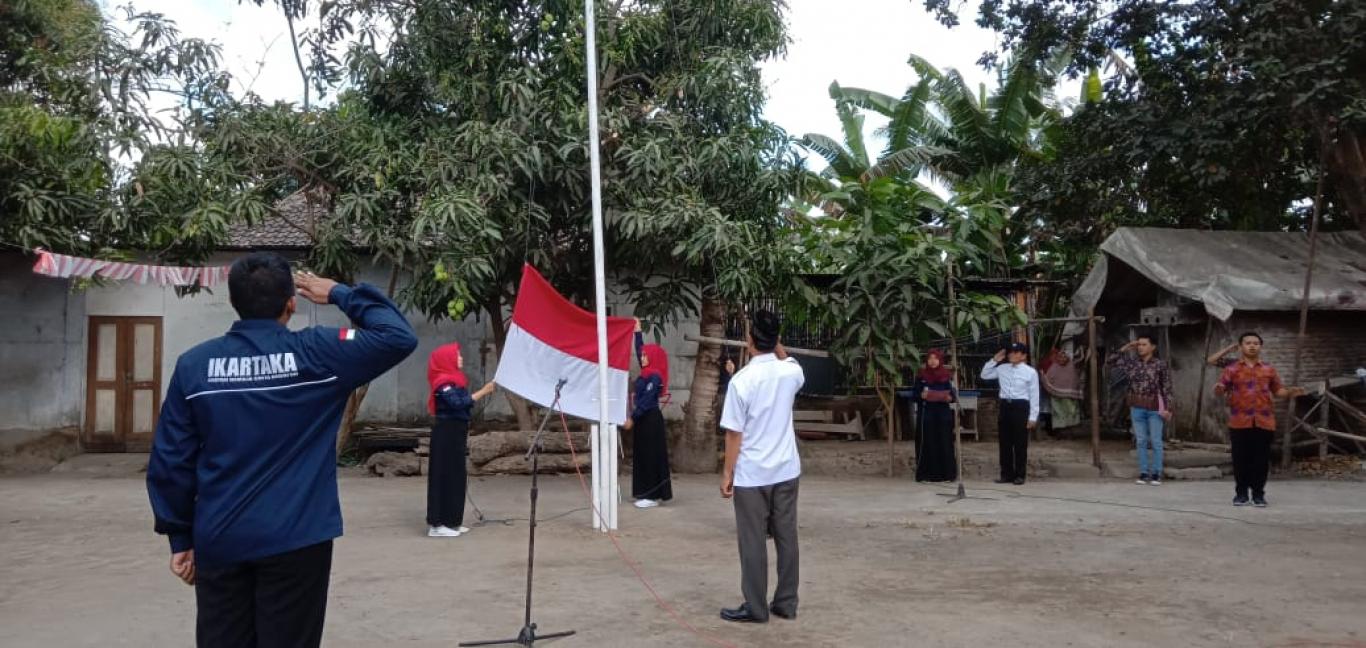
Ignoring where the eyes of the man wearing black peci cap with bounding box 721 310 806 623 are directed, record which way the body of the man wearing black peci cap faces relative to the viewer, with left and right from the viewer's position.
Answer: facing away from the viewer and to the left of the viewer

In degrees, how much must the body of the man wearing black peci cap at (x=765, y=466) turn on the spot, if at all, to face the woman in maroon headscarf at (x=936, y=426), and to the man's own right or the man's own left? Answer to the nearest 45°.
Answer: approximately 45° to the man's own right

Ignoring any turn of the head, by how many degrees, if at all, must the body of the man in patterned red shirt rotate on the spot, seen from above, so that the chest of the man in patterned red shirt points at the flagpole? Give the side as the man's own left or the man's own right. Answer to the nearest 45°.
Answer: approximately 45° to the man's own right

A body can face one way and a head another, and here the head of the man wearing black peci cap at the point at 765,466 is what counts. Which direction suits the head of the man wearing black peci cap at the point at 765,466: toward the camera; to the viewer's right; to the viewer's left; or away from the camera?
away from the camera

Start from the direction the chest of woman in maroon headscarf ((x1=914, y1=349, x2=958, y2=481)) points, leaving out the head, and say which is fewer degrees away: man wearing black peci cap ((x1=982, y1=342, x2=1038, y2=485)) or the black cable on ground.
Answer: the black cable on ground

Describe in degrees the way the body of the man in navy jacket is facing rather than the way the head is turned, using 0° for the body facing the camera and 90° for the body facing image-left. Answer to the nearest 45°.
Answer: approximately 180°

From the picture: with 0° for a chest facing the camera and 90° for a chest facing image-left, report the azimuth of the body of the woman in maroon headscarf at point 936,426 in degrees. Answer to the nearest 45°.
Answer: approximately 0°

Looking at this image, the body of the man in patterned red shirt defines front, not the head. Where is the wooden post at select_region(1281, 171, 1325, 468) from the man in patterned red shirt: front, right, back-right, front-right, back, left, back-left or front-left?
back

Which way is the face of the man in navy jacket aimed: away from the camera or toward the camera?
away from the camera
